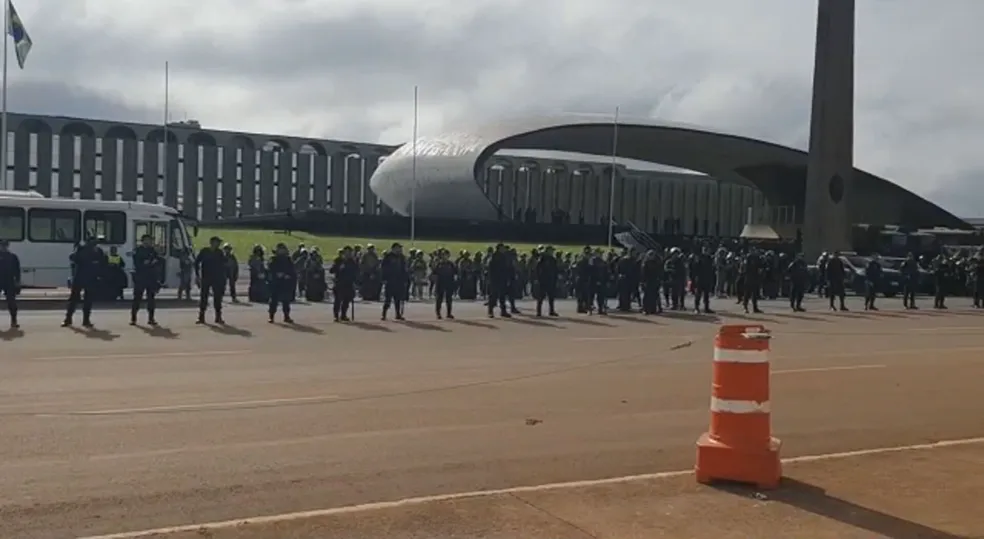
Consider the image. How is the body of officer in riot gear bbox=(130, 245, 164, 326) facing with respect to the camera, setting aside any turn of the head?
toward the camera

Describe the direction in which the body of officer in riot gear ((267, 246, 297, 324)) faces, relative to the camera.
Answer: toward the camera

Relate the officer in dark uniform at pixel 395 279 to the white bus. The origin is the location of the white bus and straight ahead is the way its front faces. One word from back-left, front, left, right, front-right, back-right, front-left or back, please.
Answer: front-right

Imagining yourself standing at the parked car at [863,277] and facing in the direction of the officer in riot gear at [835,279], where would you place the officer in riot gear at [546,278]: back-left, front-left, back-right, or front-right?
front-right

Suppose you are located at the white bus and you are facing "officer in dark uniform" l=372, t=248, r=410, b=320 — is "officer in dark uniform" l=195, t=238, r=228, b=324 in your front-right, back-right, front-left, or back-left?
front-right

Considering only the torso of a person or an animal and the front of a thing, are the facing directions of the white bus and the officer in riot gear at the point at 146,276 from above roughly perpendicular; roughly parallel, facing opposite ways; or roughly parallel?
roughly perpendicular

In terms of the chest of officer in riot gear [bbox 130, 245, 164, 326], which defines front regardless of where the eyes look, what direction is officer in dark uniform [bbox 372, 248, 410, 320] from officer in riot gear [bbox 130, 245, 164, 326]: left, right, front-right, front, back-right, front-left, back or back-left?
left

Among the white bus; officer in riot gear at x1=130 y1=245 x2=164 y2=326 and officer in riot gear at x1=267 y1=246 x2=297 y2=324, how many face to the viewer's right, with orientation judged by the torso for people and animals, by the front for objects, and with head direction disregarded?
1

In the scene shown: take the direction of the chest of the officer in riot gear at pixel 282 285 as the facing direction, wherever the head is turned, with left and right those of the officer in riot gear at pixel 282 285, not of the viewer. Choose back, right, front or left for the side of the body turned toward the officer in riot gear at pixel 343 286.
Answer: left

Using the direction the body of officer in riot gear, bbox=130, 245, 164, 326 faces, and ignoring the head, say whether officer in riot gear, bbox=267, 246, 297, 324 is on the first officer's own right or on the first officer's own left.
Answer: on the first officer's own left

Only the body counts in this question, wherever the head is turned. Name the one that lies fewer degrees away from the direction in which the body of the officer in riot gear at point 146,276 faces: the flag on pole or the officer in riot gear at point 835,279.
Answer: the officer in riot gear

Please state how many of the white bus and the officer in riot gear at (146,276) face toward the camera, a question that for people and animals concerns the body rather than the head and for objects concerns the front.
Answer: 1

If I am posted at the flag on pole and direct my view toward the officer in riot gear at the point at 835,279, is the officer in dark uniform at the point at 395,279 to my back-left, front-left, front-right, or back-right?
front-right

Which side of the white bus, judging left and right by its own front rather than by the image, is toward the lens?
right

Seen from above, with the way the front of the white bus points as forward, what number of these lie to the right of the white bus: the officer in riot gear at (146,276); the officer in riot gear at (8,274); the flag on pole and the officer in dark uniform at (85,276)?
3

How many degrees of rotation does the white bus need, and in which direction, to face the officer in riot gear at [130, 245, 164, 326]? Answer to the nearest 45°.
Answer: approximately 90° to its right
